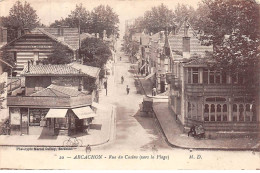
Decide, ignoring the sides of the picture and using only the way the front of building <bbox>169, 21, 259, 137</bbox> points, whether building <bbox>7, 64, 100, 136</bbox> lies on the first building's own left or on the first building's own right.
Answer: on the first building's own right
